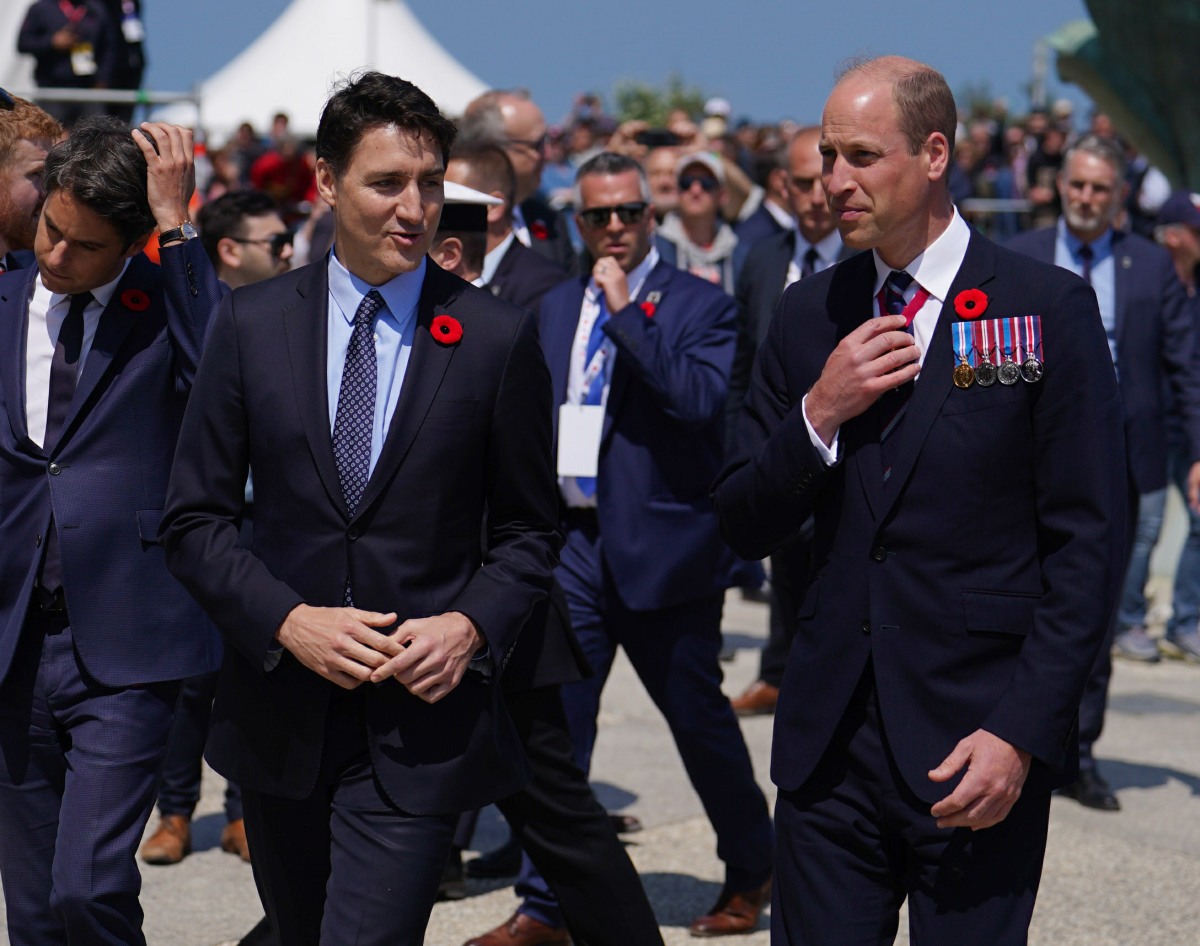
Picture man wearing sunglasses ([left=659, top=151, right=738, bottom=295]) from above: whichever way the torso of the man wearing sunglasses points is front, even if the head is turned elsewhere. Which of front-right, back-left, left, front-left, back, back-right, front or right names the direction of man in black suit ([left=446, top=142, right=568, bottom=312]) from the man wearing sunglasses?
front

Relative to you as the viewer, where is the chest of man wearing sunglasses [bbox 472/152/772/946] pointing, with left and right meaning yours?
facing the viewer and to the left of the viewer

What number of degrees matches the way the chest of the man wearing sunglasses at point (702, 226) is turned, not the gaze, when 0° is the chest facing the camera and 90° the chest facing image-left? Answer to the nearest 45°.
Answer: approximately 0°

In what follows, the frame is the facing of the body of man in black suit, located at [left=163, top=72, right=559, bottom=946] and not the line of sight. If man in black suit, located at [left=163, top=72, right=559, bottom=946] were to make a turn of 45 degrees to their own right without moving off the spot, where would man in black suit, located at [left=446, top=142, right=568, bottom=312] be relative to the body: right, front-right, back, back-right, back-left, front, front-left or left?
back-right

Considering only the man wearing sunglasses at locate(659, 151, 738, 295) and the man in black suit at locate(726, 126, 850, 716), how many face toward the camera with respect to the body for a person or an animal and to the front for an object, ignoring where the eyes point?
2

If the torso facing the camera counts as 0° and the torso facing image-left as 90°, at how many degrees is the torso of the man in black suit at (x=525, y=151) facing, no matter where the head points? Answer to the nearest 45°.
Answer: approximately 315°

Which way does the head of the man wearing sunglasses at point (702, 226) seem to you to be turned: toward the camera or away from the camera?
toward the camera

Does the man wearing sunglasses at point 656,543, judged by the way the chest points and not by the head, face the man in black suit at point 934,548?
no

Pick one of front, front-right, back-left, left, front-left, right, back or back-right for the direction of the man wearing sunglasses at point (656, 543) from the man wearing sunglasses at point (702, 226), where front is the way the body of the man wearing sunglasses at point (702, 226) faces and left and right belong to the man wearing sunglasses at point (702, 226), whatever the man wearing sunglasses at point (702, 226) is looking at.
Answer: front

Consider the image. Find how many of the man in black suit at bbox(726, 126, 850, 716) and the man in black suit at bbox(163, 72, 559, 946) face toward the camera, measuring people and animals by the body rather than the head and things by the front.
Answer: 2

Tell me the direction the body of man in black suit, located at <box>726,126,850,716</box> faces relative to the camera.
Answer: toward the camera

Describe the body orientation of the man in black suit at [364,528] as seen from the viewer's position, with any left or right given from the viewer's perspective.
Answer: facing the viewer

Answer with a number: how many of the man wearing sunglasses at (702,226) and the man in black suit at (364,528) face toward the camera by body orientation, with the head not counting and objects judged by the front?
2

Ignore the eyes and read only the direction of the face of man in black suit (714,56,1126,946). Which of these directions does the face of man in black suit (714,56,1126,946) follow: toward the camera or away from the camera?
toward the camera

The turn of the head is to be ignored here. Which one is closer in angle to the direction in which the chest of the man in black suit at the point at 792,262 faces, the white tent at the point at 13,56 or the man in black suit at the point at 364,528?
the man in black suit

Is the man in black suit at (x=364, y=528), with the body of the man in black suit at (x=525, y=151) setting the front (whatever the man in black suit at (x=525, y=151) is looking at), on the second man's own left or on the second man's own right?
on the second man's own right
